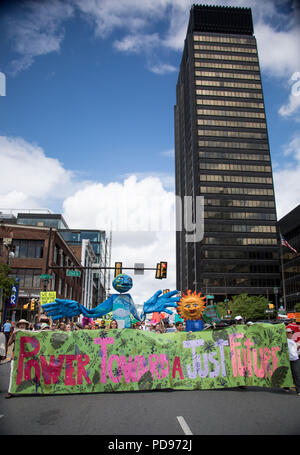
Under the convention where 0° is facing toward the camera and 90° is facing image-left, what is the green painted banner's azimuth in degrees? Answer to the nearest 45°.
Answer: approximately 0°

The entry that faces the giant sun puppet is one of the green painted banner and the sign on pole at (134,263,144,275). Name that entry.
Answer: the sign on pole

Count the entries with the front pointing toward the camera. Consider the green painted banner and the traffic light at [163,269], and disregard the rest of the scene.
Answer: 2

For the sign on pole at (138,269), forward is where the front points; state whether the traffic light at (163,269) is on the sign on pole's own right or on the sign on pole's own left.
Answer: on the sign on pole's own left

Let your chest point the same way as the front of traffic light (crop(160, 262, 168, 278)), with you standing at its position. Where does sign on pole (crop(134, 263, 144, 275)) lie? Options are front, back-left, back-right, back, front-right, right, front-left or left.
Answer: right

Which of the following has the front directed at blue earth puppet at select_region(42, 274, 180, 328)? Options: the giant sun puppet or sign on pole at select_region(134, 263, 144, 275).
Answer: the sign on pole

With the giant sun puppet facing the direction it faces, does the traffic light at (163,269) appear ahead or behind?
behind

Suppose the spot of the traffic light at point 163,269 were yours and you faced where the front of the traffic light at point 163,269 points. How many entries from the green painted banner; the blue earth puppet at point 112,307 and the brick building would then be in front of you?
2
